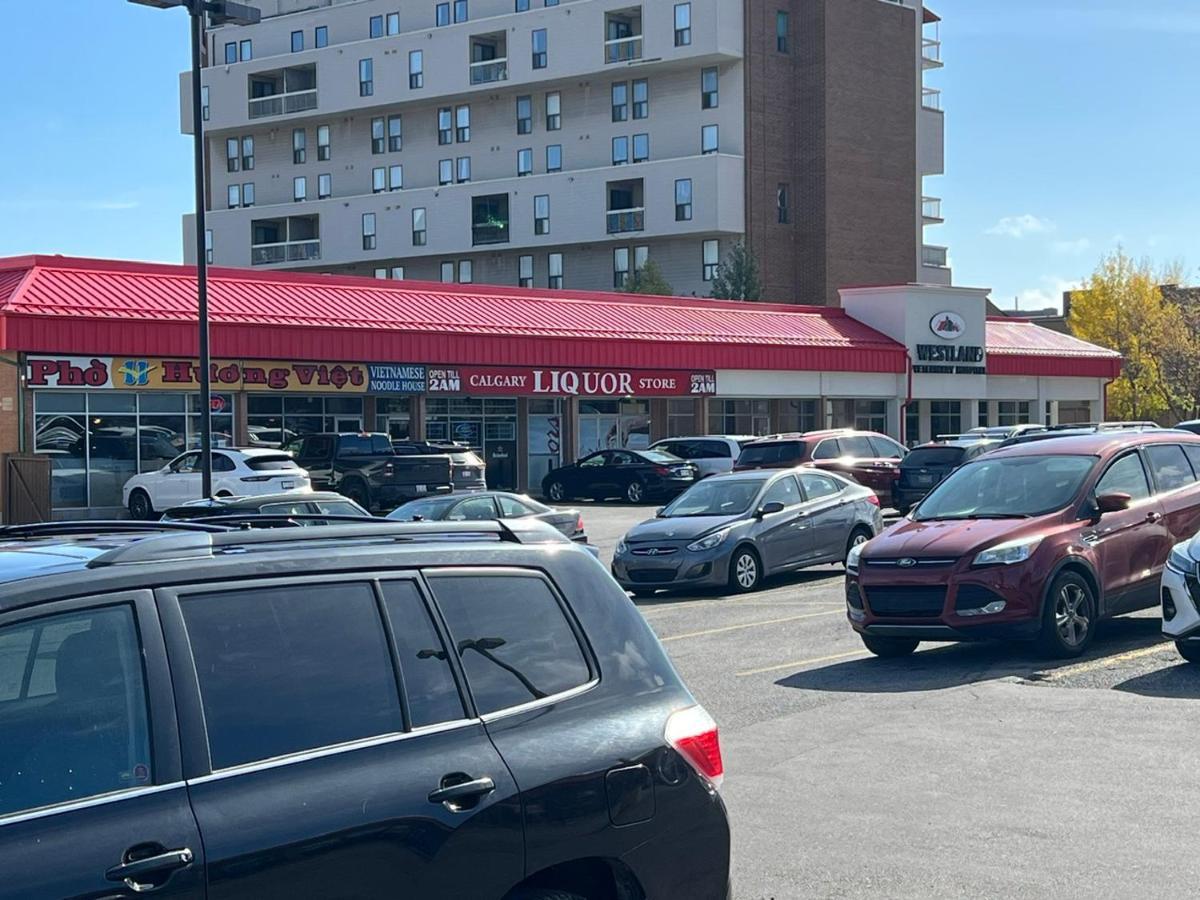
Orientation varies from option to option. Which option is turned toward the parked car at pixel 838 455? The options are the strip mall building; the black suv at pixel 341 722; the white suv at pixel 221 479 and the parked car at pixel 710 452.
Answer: the strip mall building

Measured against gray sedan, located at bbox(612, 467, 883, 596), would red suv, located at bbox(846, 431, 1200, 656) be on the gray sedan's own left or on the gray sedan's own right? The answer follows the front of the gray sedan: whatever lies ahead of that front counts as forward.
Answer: on the gray sedan's own left

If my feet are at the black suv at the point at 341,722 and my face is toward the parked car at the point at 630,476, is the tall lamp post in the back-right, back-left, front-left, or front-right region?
front-left

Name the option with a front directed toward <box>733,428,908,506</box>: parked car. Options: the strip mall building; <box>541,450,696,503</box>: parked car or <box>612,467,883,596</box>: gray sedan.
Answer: the strip mall building

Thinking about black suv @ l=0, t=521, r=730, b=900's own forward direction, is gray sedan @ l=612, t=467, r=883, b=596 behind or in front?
behind

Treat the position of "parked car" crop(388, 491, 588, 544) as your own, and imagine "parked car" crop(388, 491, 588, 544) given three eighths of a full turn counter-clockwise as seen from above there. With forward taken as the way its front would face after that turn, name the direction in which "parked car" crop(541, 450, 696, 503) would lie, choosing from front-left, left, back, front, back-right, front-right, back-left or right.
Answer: left

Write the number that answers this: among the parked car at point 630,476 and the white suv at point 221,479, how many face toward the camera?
0

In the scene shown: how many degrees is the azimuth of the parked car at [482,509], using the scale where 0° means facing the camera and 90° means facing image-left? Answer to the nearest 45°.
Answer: approximately 45°

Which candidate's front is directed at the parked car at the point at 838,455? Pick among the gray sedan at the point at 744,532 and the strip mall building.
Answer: the strip mall building

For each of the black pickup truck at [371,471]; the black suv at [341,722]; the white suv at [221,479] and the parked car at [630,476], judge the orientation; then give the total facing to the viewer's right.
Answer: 0

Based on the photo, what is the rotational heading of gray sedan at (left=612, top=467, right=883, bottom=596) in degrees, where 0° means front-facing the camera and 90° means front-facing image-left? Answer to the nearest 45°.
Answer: approximately 45°
